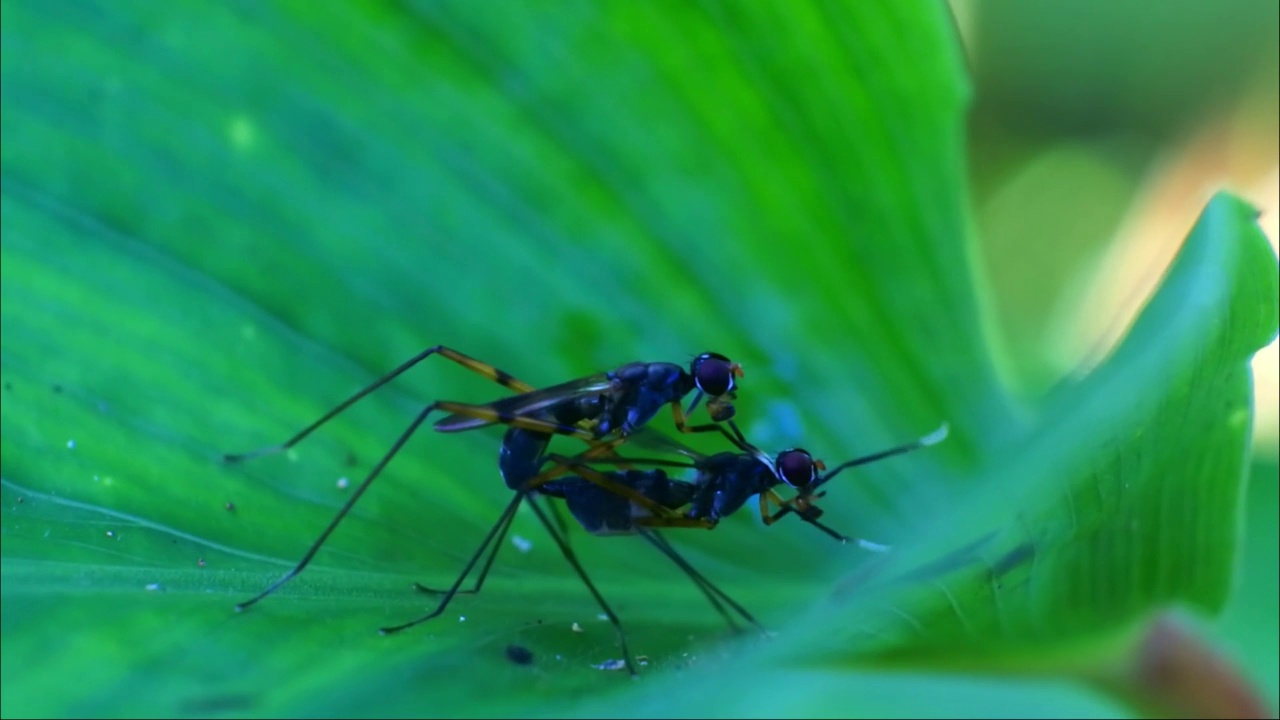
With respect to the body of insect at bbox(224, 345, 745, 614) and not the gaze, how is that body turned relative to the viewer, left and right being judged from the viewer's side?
facing to the right of the viewer

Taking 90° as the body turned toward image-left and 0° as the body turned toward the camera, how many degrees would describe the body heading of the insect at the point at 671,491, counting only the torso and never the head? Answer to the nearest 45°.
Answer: approximately 270°
